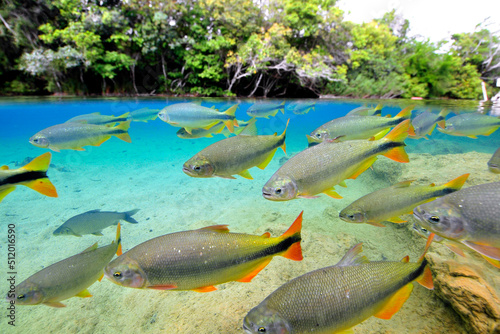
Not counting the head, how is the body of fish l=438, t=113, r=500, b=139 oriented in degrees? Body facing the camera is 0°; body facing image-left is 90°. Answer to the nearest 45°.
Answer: approximately 90°

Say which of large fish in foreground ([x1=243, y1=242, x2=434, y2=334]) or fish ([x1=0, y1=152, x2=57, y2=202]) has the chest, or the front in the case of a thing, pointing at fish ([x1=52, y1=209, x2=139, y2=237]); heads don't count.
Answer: the large fish in foreground

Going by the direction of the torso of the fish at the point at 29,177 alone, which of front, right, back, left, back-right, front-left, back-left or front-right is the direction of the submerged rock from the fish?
back-left

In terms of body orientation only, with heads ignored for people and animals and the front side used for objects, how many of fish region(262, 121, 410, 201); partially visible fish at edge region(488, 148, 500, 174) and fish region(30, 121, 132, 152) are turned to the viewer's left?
3

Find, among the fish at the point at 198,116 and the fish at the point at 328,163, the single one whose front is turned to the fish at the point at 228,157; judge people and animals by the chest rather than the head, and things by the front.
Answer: the fish at the point at 328,163

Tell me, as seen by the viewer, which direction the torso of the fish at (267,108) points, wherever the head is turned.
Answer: to the viewer's left

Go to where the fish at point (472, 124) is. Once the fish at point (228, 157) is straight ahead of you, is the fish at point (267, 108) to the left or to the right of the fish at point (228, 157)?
right

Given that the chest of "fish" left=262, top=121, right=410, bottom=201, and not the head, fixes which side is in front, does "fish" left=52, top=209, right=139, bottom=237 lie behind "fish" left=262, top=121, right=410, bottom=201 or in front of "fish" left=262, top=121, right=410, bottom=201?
in front

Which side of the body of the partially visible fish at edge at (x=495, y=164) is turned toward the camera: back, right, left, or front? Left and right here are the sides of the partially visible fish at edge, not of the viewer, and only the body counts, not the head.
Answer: left

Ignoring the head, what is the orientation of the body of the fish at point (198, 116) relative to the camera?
to the viewer's left

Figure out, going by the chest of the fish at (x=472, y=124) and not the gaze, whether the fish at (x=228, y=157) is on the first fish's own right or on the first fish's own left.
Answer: on the first fish's own left

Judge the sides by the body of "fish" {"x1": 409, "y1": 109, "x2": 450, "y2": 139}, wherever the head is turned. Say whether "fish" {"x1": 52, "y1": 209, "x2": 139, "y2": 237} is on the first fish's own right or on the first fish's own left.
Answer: on the first fish's own left

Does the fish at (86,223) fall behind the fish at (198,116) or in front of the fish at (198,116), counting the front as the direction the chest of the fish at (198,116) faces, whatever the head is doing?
in front

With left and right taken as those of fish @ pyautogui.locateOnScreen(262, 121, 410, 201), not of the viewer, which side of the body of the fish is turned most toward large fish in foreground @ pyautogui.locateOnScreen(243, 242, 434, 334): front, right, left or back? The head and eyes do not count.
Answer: left

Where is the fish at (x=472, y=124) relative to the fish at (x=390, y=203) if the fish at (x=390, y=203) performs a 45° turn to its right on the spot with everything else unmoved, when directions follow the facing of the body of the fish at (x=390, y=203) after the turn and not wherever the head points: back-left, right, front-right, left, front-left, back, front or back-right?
front-right

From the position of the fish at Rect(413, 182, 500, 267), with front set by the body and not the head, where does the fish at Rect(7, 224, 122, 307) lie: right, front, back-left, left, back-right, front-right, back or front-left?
front-left

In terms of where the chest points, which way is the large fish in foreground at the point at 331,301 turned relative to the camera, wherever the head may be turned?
to the viewer's left

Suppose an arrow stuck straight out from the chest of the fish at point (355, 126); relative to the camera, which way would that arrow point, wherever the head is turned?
to the viewer's left
